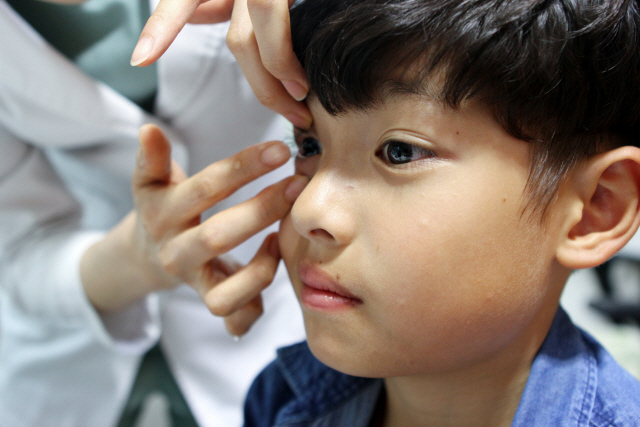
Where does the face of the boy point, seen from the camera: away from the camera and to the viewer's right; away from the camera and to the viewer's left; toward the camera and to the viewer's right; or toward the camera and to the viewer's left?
toward the camera and to the viewer's left
